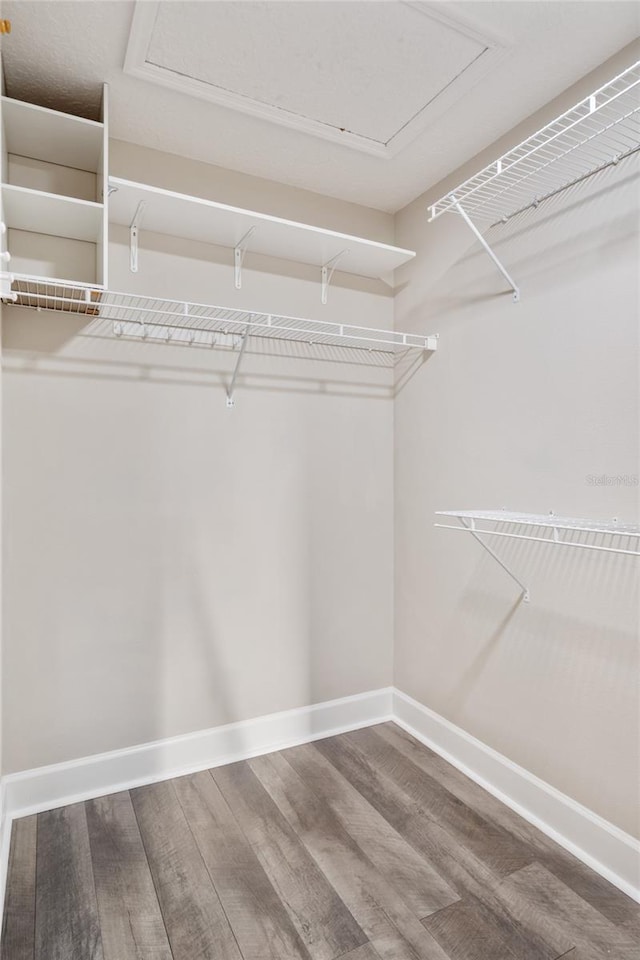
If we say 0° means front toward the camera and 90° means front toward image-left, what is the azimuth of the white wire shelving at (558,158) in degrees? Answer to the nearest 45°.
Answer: approximately 45°

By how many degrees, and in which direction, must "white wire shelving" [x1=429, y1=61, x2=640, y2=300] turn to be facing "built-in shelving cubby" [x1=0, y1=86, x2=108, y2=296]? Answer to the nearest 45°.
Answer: approximately 45° to its right

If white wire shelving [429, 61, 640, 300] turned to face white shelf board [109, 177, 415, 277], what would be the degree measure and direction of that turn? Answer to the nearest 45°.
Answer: approximately 45° to its right

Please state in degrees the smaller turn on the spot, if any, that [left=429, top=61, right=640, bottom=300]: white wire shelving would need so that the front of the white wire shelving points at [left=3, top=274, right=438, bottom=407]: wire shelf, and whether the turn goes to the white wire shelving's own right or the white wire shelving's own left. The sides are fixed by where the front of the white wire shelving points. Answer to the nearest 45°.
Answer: approximately 45° to the white wire shelving's own right
